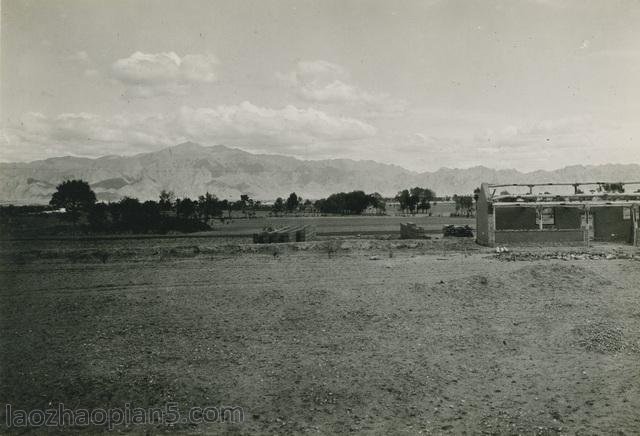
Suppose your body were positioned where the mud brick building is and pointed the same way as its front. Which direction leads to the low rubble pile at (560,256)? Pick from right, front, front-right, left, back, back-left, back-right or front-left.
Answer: front

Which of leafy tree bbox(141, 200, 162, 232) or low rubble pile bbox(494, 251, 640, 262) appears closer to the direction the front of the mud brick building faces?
the low rubble pile

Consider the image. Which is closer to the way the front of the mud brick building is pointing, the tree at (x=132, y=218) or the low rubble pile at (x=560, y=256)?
the low rubble pile

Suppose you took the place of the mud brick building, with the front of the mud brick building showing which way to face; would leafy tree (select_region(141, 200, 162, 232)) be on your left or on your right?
on your right

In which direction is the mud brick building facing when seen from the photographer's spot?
facing the viewer

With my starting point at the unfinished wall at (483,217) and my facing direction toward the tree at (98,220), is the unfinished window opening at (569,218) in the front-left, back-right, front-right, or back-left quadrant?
back-right

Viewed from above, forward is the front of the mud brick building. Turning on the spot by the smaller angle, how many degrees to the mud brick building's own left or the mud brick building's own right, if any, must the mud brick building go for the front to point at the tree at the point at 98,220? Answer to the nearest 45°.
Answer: approximately 90° to the mud brick building's own right

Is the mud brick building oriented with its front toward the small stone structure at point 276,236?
no

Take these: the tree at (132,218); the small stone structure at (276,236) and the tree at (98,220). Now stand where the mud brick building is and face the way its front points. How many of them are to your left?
0

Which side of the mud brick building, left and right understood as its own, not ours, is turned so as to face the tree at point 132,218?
right
